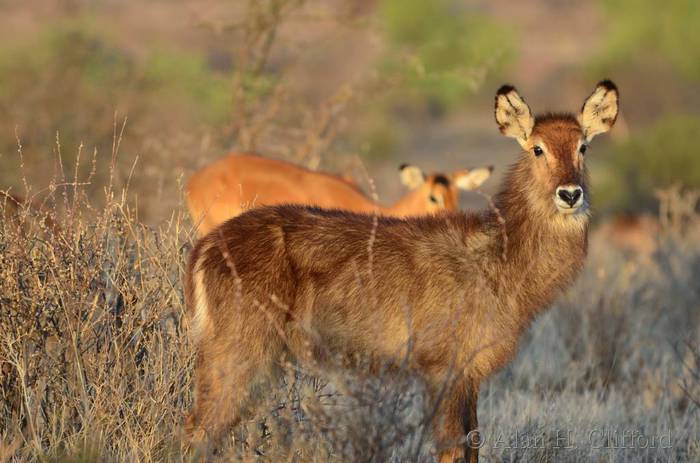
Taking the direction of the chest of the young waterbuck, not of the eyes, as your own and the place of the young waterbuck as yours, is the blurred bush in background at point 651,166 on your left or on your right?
on your left

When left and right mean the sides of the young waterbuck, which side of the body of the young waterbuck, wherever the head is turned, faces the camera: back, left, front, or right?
right
